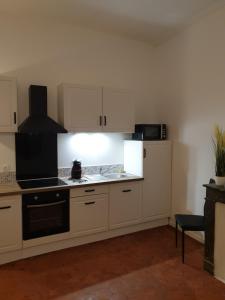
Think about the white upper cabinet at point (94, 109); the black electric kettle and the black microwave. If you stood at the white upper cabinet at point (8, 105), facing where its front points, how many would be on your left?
3

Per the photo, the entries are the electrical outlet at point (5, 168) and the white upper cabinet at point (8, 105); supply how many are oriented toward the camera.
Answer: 2

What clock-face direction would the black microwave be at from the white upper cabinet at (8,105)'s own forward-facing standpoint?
The black microwave is roughly at 9 o'clock from the white upper cabinet.

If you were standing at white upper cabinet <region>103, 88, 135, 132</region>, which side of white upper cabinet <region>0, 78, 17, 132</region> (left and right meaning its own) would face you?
left

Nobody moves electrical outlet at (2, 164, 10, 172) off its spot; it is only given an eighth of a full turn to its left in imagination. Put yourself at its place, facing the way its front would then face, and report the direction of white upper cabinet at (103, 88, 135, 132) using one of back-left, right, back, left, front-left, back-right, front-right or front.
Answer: front-left

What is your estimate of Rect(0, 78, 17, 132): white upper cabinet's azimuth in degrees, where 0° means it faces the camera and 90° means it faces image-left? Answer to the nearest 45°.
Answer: approximately 0°

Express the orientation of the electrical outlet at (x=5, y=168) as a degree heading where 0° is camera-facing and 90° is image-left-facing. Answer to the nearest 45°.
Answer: approximately 0°

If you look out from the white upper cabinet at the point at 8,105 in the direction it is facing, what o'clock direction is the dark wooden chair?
The dark wooden chair is roughly at 10 o'clock from the white upper cabinet.

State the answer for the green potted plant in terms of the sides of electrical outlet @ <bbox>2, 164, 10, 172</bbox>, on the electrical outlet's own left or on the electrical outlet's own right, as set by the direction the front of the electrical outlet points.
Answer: on the electrical outlet's own left
